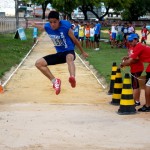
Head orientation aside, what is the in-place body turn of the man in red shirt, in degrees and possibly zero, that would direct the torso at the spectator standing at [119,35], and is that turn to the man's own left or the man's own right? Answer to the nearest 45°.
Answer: approximately 90° to the man's own right

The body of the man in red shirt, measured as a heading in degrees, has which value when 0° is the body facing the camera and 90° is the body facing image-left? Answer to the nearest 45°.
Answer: approximately 90°

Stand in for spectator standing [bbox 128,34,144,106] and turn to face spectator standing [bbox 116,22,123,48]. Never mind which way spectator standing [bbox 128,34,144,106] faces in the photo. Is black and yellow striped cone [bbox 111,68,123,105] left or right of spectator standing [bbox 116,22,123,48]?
left

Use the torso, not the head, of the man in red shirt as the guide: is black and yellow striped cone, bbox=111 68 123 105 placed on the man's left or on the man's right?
on the man's right
